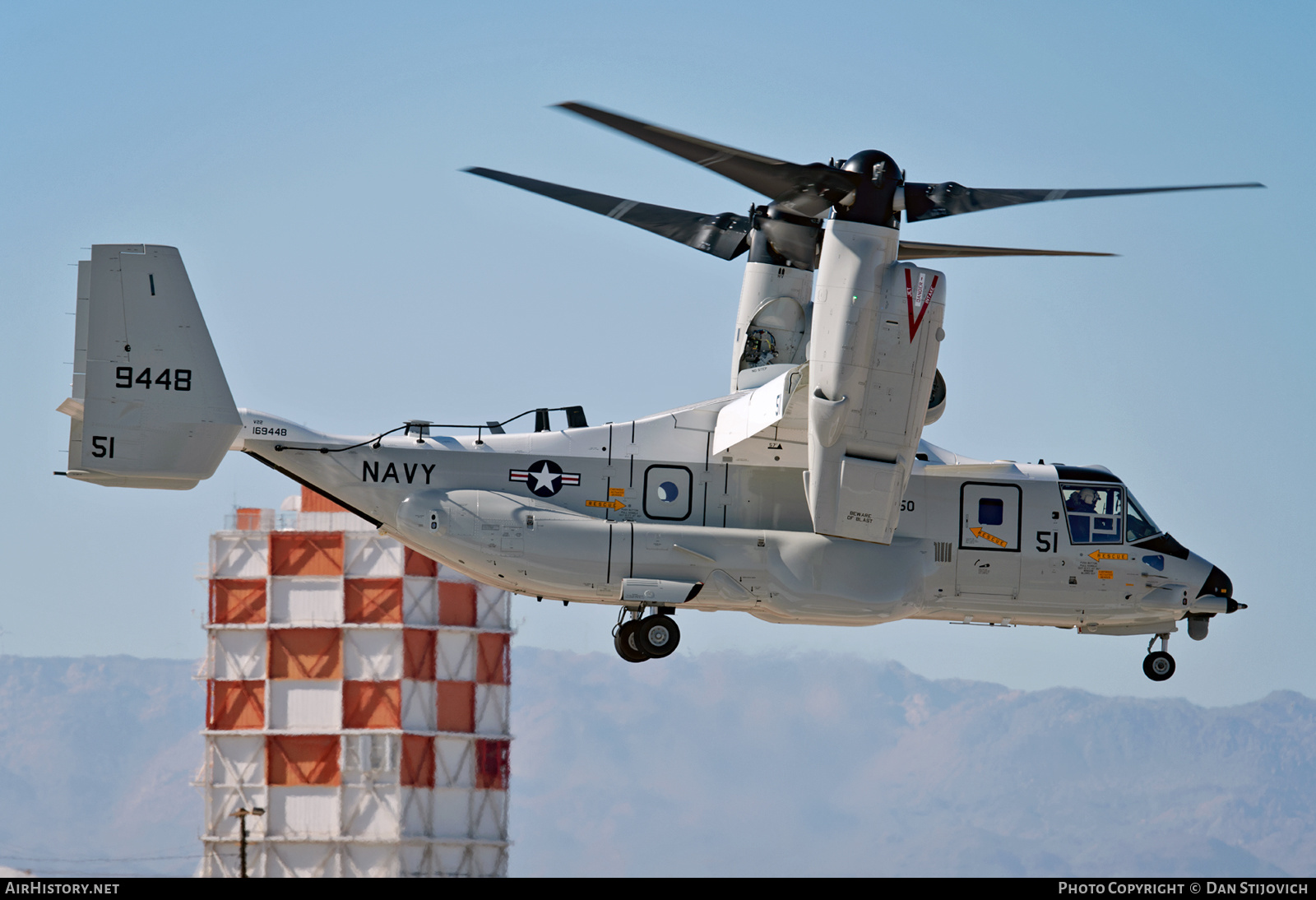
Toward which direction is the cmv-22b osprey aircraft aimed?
to the viewer's right
